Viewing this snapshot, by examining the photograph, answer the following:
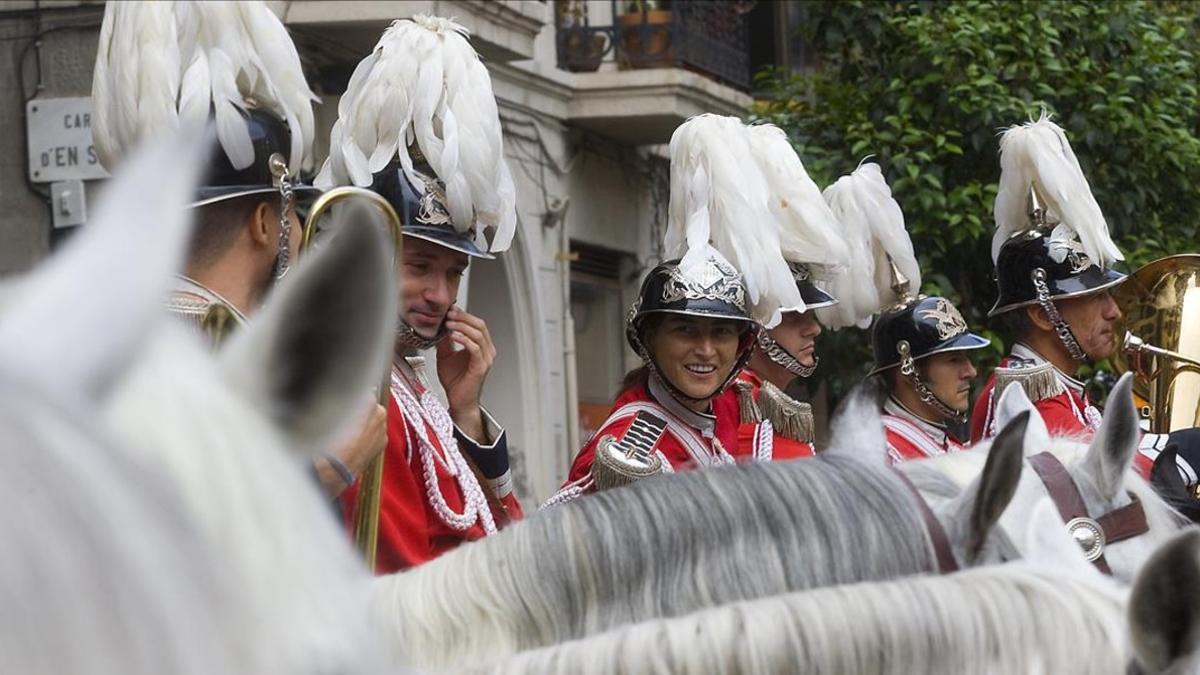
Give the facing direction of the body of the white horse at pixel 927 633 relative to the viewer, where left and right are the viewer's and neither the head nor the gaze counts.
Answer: facing to the right of the viewer

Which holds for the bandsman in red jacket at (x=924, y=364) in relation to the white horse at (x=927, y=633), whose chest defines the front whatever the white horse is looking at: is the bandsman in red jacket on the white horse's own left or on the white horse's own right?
on the white horse's own left

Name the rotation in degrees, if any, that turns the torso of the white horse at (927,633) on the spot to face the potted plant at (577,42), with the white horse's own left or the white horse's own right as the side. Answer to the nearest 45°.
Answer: approximately 90° to the white horse's own left

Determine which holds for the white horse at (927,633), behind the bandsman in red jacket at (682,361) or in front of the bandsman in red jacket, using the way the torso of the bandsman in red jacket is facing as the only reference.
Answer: in front

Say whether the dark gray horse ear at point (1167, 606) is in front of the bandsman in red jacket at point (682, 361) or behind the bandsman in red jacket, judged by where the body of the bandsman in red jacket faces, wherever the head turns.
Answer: in front

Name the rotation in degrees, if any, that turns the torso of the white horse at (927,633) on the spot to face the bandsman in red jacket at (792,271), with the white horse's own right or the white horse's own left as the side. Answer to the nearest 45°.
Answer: approximately 90° to the white horse's own left

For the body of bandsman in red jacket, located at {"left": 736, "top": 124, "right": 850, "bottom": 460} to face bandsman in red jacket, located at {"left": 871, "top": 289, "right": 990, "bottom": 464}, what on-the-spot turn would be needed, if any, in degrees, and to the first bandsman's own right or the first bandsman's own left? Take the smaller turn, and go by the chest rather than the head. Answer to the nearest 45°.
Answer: approximately 45° to the first bandsman's own left

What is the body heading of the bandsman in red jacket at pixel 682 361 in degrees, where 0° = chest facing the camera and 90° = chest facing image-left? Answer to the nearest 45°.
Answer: approximately 315°
